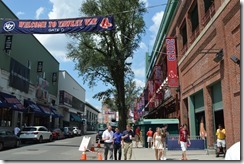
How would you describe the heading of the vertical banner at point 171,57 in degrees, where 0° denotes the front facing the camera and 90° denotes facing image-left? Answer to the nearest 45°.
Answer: approximately 0°

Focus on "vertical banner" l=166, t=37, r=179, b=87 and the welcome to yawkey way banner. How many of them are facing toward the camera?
2

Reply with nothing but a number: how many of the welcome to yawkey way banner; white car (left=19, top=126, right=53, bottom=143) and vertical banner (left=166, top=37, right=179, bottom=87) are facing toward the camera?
2

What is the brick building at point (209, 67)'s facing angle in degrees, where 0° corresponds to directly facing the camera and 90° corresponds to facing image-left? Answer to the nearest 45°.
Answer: approximately 45°

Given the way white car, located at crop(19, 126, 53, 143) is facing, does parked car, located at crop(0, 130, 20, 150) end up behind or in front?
behind
